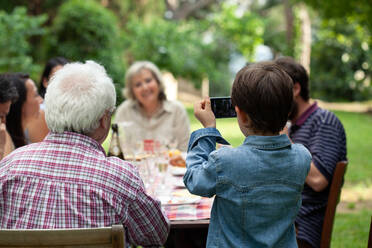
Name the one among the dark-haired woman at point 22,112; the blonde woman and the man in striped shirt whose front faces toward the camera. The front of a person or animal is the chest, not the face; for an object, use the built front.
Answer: the blonde woman

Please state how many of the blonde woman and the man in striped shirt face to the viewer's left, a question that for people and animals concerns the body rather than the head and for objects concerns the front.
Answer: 1

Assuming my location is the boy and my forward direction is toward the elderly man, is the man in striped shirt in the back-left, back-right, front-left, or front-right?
back-right

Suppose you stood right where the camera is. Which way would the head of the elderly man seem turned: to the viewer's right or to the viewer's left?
to the viewer's right

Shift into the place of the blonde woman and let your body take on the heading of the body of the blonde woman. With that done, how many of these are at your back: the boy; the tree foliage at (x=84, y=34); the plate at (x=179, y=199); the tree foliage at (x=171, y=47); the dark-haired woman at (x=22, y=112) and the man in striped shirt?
2

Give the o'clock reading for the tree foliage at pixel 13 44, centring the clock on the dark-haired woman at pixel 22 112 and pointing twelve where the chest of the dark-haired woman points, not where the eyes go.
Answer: The tree foliage is roughly at 9 o'clock from the dark-haired woman.

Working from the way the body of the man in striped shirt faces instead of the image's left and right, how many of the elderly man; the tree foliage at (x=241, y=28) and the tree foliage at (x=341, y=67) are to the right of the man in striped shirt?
2

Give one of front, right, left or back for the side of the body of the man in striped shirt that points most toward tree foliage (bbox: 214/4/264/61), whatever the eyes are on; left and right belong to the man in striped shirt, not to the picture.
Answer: right

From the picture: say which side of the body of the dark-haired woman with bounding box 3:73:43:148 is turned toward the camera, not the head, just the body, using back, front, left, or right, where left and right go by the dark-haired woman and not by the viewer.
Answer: right

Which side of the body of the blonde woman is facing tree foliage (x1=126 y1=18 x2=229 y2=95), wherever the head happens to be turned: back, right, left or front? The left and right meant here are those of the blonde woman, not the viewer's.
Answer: back

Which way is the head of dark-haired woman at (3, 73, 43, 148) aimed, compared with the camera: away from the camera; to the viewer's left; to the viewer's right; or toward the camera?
to the viewer's right

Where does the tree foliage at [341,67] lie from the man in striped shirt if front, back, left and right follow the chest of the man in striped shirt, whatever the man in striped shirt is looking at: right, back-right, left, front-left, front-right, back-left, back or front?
right

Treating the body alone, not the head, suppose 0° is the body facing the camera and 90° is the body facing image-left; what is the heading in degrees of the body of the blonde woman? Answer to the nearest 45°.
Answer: approximately 0°

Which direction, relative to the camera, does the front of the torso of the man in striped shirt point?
to the viewer's left

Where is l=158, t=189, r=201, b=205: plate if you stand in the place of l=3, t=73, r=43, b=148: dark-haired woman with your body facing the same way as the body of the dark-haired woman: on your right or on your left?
on your right
